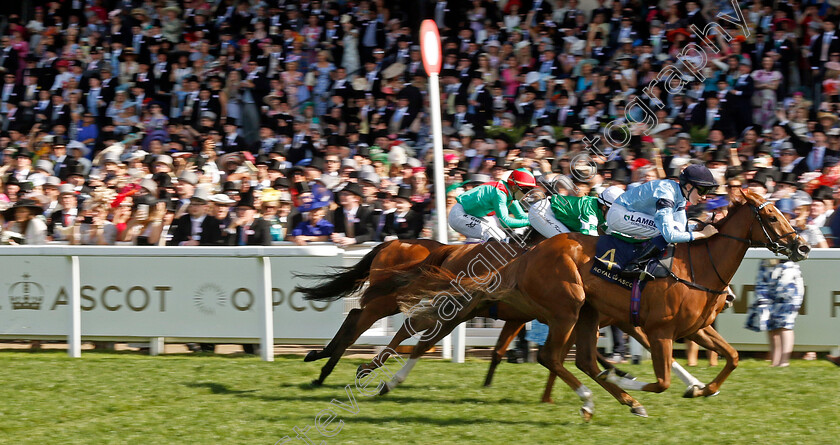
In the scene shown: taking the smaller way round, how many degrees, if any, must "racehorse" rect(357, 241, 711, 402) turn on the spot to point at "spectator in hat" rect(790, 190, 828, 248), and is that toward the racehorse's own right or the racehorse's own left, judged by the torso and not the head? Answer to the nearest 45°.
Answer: approximately 45° to the racehorse's own left

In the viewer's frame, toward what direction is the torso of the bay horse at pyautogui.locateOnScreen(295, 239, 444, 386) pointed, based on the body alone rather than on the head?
to the viewer's right

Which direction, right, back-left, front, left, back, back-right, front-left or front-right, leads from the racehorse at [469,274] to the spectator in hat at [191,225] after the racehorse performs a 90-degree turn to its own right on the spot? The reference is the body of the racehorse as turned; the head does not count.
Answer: back-right

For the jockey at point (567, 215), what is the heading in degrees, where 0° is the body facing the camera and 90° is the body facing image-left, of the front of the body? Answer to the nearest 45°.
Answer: approximately 270°

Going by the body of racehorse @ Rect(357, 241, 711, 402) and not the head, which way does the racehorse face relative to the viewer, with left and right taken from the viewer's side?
facing to the right of the viewer

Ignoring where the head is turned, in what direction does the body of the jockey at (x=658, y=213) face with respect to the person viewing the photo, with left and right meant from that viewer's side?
facing to the right of the viewer

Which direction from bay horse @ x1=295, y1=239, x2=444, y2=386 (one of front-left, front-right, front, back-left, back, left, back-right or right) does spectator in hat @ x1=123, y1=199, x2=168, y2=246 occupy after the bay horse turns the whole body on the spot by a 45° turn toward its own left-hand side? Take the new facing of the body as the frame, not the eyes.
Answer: left

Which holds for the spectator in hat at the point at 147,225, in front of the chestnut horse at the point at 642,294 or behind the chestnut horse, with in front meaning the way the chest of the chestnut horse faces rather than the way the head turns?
behind

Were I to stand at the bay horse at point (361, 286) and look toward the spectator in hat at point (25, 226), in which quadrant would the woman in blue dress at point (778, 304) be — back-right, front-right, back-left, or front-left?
back-right

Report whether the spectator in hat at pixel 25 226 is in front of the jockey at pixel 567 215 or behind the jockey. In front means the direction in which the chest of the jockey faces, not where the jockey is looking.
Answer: behind

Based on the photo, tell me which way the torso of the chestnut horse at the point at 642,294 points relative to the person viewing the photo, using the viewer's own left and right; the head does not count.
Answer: facing to the right of the viewer
